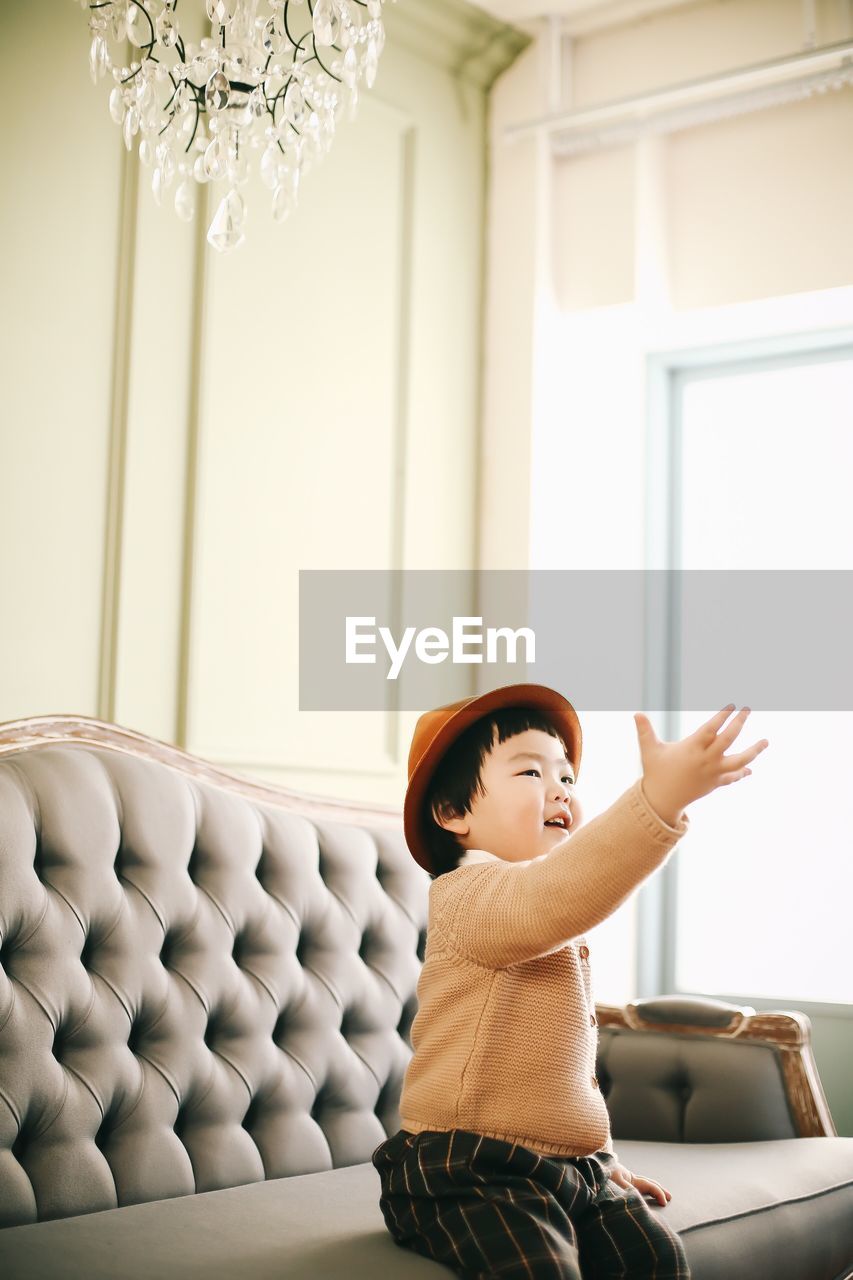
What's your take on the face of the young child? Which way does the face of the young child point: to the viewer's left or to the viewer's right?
to the viewer's right

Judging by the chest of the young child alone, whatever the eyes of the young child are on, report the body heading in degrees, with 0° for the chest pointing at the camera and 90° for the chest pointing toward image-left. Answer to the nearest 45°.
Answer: approximately 315°

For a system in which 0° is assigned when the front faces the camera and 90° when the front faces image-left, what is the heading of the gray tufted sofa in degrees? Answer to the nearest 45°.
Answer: approximately 315°

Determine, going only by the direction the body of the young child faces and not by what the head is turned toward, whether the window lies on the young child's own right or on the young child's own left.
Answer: on the young child's own left

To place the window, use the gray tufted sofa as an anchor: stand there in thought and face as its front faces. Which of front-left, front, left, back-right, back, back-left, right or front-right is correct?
left
